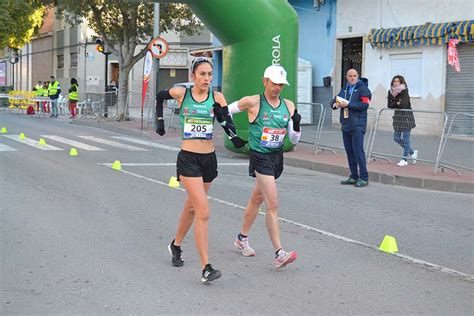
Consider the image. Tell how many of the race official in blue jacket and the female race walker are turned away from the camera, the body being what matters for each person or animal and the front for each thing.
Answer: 0

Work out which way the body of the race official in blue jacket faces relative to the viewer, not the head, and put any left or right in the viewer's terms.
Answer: facing the viewer and to the left of the viewer

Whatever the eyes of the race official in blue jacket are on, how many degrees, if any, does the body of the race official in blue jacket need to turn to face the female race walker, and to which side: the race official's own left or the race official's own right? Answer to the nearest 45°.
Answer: approximately 45° to the race official's own left

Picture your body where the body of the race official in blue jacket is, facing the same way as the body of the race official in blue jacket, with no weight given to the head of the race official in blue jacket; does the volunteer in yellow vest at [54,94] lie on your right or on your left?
on your right

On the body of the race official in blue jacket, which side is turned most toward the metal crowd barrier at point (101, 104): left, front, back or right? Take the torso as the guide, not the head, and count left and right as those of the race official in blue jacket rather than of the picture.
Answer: right

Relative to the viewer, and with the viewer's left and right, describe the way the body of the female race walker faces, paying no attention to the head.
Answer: facing the viewer and to the right of the viewer

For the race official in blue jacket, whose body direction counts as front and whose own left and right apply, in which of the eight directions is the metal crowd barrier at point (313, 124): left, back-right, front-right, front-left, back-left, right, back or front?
back-right

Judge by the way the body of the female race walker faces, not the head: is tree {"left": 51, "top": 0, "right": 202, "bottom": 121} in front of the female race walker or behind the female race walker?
behind

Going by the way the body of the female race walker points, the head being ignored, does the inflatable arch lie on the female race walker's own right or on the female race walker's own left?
on the female race walker's own left

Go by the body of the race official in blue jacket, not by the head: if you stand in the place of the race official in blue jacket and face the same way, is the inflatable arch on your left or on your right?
on your right

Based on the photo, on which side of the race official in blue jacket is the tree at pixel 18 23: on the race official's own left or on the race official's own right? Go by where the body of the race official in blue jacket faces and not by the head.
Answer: on the race official's own right

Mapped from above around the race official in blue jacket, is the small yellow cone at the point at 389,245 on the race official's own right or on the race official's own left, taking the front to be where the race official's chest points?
on the race official's own left
